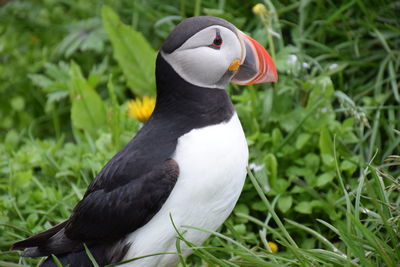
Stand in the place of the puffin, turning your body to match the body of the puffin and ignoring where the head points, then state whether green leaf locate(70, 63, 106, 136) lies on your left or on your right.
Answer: on your left

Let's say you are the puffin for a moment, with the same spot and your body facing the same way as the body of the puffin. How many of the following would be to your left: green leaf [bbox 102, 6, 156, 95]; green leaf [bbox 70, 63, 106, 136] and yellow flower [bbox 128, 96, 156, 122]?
3

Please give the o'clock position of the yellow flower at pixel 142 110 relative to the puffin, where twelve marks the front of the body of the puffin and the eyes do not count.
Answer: The yellow flower is roughly at 9 o'clock from the puffin.

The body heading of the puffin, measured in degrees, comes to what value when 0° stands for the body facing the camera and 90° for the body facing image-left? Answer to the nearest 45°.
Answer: approximately 270°

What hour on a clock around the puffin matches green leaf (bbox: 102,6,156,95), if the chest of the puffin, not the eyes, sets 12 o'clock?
The green leaf is roughly at 9 o'clock from the puffin.

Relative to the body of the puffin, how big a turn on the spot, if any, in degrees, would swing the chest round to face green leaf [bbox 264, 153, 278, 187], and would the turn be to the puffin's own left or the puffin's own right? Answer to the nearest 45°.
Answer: approximately 45° to the puffin's own left

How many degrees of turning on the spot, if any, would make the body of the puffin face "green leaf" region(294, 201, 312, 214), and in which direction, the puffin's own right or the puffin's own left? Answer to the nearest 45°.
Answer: approximately 45° to the puffin's own left

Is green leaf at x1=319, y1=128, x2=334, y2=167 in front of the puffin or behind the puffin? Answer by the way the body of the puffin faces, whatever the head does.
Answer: in front
